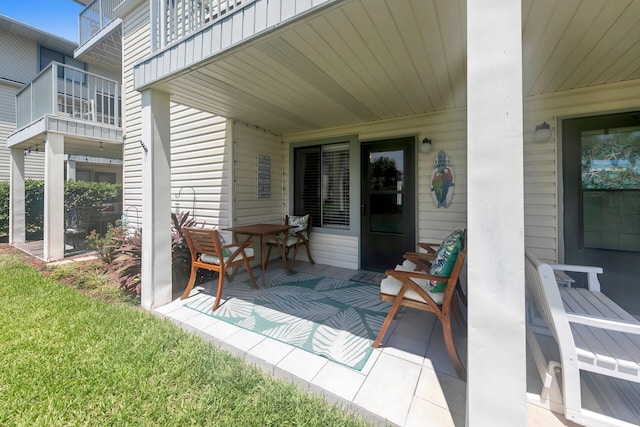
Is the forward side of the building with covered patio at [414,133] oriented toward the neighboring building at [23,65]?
no

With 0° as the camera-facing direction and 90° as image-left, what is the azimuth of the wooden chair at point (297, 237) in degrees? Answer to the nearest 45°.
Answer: approximately 45°

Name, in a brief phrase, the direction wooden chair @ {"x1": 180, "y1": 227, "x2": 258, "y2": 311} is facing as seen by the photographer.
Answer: facing away from the viewer and to the right of the viewer

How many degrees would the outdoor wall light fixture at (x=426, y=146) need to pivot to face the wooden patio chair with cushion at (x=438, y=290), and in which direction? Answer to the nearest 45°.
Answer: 0° — it already faces it

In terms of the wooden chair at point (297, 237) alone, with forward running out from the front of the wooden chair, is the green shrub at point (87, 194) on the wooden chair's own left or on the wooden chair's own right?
on the wooden chair's own right

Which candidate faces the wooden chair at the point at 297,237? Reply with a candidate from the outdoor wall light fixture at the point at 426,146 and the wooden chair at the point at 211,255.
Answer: the wooden chair at the point at 211,255

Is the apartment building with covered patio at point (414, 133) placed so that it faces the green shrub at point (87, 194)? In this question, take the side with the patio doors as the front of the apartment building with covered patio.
no

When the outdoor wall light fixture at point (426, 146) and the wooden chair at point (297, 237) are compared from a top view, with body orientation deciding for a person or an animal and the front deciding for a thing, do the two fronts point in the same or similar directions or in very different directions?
same or similar directions

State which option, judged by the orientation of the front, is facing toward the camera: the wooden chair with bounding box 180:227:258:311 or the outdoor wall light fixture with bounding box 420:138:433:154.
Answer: the outdoor wall light fixture

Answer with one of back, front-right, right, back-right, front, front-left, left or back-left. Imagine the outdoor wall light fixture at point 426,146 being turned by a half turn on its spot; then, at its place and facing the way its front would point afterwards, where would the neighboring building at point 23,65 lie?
left

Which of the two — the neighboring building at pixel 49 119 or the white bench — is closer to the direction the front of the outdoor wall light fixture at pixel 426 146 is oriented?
the white bench

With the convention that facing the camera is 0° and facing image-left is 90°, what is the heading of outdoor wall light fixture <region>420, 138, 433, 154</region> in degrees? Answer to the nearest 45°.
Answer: approximately 0°

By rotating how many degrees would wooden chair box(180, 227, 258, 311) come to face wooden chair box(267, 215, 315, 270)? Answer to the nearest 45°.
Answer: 0° — it already faces it

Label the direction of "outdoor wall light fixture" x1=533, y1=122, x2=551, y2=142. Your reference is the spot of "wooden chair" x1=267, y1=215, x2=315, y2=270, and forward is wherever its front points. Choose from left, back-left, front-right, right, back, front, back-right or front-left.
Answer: left

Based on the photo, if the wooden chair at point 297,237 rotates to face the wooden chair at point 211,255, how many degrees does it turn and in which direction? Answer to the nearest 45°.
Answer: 0° — it already faces it

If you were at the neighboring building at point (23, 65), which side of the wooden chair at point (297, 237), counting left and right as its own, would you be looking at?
right

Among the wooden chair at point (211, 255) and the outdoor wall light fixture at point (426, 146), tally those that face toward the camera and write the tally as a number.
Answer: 1
